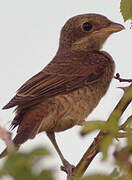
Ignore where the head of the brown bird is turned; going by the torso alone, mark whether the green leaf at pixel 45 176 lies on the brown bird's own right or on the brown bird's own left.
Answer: on the brown bird's own right

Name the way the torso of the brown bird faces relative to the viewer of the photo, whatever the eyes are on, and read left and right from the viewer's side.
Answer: facing to the right of the viewer
